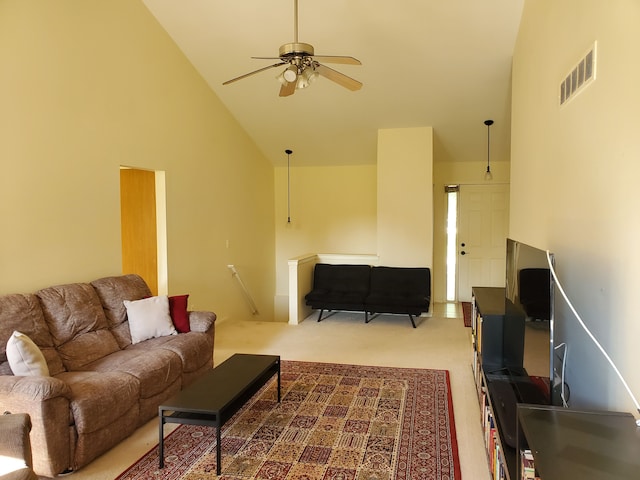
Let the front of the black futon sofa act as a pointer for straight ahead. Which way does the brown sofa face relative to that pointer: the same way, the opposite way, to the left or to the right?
to the left

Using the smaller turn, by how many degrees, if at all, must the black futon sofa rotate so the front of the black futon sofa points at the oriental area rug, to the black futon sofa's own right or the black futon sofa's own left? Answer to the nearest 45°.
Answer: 0° — it already faces it

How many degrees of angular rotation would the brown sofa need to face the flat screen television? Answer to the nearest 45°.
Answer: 0° — it already faces it

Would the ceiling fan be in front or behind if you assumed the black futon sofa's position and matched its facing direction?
in front

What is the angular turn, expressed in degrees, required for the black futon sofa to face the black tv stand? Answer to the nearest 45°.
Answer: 0° — it already faces it

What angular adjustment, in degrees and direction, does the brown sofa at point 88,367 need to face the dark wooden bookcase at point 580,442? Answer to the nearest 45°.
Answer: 0° — it already faces it

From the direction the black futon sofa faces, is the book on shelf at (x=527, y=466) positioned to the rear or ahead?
ahead

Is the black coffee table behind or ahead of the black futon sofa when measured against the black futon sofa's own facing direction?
ahead

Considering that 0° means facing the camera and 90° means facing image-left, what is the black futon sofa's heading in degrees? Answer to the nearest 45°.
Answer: approximately 0°

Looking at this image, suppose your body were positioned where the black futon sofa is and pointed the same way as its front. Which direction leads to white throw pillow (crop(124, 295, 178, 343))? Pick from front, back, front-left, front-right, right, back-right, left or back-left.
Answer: front-right

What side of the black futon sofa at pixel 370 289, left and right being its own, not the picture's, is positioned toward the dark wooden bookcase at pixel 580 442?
front

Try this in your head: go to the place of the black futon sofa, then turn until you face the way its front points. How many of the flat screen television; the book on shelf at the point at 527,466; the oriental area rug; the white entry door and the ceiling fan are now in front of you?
4

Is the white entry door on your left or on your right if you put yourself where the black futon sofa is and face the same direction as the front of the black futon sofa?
on your left
